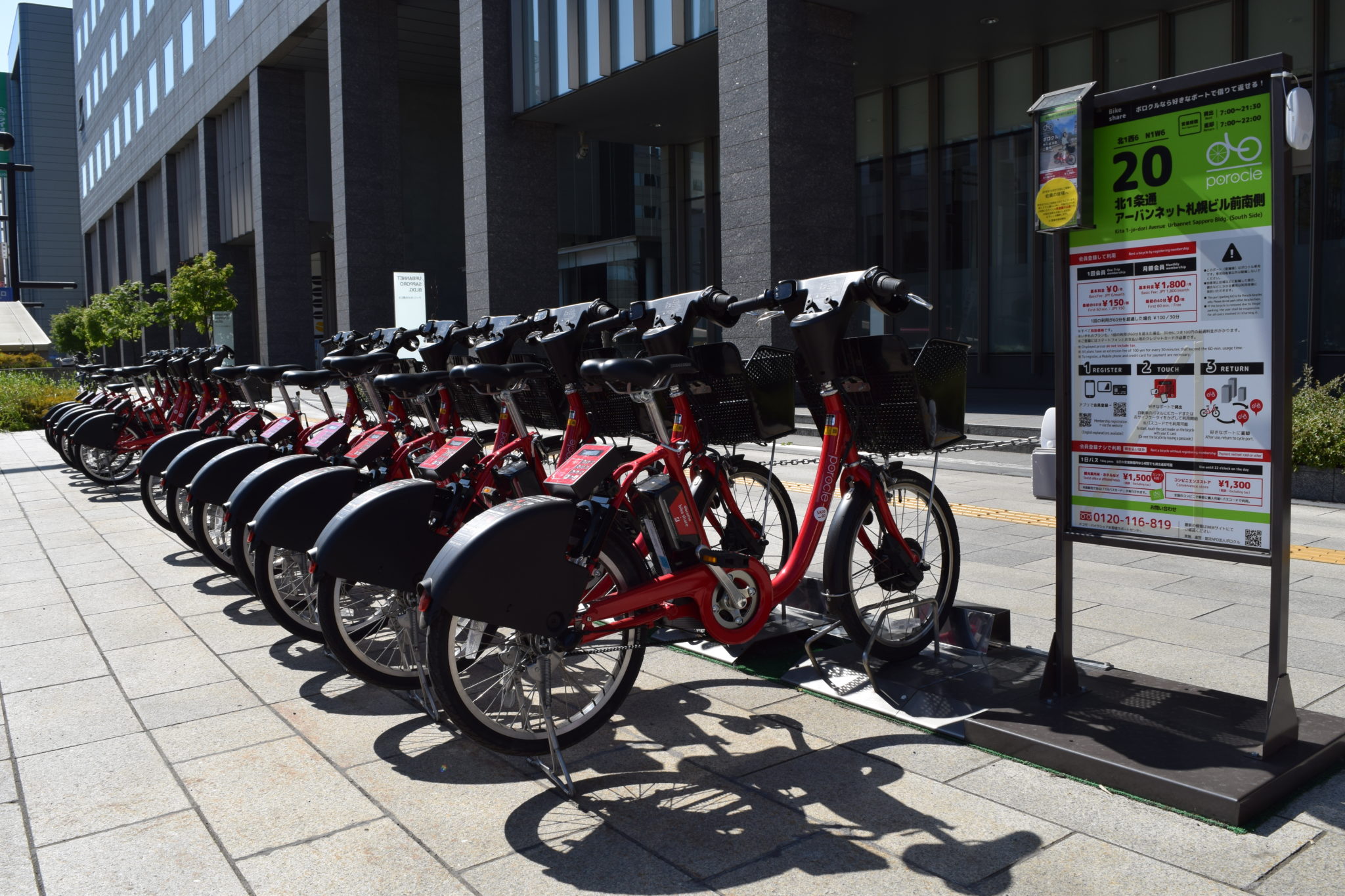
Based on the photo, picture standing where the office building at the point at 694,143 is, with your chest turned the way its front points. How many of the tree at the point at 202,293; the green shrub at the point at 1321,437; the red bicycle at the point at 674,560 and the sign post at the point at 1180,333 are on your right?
1

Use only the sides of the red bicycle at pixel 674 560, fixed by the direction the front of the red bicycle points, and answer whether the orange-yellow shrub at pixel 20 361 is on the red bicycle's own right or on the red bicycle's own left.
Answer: on the red bicycle's own left

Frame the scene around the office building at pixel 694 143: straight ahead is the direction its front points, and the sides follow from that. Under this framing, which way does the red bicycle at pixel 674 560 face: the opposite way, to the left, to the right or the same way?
the opposite way

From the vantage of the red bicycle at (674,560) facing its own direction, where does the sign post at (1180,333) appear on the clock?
The sign post is roughly at 2 o'clock from the red bicycle.

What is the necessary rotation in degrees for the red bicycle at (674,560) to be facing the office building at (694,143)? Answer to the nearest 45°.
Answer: approximately 45° to its left

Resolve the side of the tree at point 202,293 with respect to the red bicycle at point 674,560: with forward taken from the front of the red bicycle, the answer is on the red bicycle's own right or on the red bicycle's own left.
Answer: on the red bicycle's own left

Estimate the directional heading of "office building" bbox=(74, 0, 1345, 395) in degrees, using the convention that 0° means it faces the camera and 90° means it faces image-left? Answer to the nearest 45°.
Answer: approximately 45°

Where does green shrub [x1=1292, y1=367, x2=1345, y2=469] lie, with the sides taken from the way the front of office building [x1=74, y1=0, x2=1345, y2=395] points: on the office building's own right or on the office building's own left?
on the office building's own left

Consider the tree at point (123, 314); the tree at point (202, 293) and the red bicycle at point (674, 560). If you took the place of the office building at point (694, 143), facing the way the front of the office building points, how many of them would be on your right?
2

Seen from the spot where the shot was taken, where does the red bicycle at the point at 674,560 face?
facing away from the viewer and to the right of the viewer

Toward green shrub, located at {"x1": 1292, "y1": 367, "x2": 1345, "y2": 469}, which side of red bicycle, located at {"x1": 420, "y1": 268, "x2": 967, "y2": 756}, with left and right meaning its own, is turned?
front
